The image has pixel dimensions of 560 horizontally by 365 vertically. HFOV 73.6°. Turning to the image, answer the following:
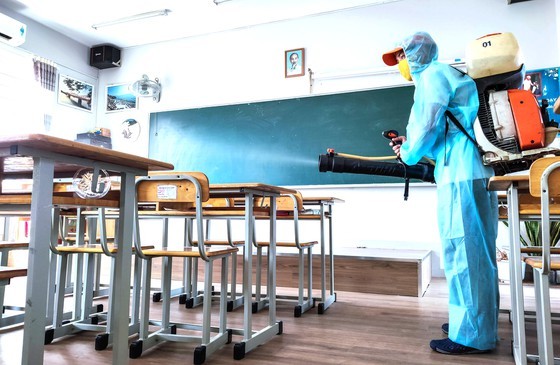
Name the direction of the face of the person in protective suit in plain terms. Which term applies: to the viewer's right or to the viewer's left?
to the viewer's left

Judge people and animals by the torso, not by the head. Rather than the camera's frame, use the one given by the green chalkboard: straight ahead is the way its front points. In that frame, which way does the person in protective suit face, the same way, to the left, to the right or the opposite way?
to the right

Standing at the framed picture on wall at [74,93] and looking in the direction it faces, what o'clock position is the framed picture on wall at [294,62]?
the framed picture on wall at [294,62] is roughly at 12 o'clock from the framed picture on wall at [74,93].

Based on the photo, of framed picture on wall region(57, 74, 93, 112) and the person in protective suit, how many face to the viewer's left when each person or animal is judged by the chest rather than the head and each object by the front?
1

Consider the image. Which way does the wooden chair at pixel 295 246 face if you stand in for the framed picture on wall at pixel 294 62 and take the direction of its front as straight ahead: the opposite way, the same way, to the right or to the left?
the opposite way

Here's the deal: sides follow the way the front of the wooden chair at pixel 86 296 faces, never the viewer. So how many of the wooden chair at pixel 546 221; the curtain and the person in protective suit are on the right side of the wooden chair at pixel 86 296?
2

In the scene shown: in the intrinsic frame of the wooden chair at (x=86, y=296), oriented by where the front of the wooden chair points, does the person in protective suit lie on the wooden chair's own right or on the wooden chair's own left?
on the wooden chair's own right

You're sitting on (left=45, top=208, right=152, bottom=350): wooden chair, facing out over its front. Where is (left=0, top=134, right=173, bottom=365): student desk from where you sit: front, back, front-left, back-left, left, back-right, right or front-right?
back-right

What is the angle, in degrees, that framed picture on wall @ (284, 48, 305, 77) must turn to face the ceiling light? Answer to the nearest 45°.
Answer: approximately 45° to its right

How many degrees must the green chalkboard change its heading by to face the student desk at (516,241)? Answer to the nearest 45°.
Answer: approximately 45° to its left

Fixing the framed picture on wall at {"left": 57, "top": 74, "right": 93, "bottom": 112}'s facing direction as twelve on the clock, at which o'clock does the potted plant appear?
The potted plant is roughly at 12 o'clock from the framed picture on wall.

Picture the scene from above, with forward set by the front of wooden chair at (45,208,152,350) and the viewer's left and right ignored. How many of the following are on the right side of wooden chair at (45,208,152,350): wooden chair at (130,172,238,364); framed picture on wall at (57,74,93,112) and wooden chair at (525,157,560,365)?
2

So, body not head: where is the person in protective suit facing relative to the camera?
to the viewer's left

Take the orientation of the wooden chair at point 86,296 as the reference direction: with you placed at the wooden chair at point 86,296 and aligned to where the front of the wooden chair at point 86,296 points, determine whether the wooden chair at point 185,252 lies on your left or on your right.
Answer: on your right
